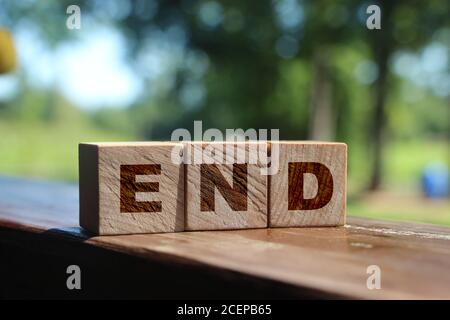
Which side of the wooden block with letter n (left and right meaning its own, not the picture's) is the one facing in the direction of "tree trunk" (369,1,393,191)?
back

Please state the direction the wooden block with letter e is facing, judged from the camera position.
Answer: facing the viewer

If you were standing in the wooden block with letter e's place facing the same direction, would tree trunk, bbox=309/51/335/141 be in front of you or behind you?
behind

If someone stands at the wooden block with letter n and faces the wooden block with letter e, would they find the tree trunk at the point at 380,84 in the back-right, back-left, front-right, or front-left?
back-right

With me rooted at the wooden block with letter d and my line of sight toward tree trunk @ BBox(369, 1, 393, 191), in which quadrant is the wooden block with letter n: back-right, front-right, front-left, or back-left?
back-left

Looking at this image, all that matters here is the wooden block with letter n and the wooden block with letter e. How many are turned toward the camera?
2

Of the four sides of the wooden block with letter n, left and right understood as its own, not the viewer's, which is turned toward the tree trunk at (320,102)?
back

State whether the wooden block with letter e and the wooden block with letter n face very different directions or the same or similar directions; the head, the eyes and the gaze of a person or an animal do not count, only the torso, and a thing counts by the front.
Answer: same or similar directions
